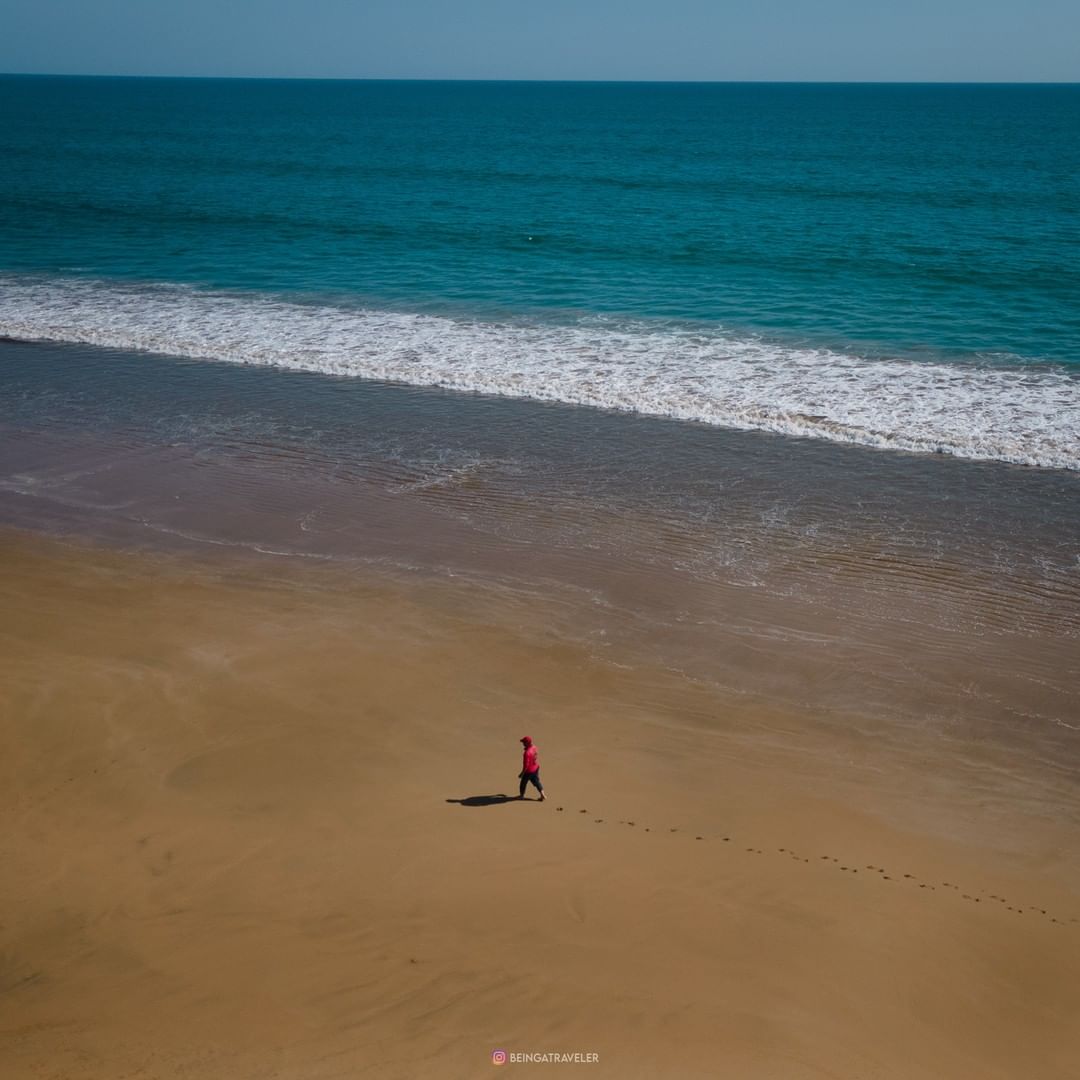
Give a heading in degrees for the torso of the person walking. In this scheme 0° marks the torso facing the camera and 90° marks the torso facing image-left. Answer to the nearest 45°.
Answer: approximately 90°
